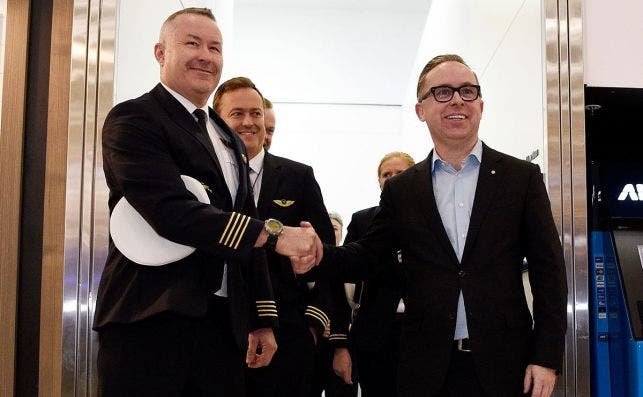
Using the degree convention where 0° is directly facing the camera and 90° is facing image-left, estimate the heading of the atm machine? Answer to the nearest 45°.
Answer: approximately 0°

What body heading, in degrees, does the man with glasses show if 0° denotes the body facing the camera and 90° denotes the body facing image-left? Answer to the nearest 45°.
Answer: approximately 0°

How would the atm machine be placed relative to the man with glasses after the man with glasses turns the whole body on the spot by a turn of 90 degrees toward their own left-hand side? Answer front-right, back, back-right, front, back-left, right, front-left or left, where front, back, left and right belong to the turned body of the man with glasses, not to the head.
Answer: front-left
